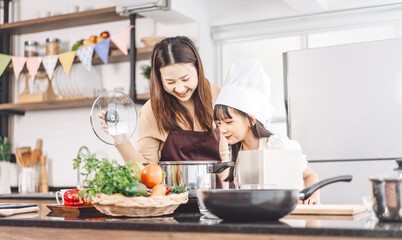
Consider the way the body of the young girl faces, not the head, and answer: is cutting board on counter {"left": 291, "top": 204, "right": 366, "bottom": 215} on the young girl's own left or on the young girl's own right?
on the young girl's own left

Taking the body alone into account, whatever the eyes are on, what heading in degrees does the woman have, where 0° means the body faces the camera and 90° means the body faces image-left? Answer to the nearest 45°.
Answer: approximately 0°

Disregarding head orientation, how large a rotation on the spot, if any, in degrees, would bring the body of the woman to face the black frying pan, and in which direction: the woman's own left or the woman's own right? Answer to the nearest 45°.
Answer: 0° — they already face it

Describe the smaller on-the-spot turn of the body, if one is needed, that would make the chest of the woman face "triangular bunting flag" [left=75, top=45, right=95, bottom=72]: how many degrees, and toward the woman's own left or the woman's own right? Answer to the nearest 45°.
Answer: approximately 180°

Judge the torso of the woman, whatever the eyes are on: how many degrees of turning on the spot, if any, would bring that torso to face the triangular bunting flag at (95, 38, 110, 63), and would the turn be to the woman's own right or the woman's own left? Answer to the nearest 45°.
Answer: approximately 180°

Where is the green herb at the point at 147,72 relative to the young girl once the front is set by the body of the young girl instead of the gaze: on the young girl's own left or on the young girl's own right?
on the young girl's own right

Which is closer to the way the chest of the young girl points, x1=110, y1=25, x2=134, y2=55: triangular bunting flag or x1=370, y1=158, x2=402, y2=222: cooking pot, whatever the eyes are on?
the cooking pot

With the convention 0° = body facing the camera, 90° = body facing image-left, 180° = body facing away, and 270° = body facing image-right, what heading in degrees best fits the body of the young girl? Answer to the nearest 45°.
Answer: approximately 45°

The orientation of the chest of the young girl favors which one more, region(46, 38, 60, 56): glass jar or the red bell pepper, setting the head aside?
the red bell pepper

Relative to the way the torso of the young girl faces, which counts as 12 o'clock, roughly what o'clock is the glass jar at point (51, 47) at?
The glass jar is roughly at 3 o'clock from the young girl.

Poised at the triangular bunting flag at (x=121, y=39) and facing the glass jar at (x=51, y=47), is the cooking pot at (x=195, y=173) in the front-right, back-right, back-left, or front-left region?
back-left
